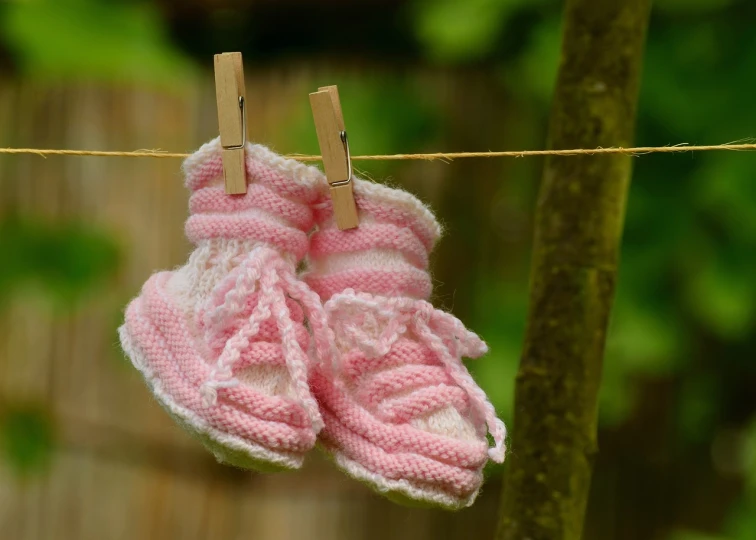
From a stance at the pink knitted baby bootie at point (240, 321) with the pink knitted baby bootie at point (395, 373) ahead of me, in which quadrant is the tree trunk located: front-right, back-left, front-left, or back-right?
front-left

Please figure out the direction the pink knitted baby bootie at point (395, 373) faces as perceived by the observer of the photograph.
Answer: facing the viewer and to the right of the viewer

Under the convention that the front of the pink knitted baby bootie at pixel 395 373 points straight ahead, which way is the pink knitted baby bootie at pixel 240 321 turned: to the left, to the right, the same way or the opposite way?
the same way
